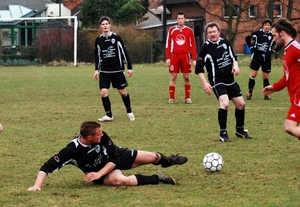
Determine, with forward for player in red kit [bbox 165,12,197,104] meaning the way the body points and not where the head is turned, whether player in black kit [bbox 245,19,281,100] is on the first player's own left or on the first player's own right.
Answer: on the first player's own left

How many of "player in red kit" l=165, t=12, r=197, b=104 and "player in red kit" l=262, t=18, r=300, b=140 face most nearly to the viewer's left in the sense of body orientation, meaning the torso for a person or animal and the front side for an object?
1

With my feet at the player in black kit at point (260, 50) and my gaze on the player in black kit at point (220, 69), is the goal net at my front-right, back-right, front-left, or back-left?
back-right

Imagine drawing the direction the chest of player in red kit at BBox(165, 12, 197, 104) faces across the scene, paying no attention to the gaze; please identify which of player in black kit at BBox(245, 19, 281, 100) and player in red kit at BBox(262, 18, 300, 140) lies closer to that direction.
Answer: the player in red kit

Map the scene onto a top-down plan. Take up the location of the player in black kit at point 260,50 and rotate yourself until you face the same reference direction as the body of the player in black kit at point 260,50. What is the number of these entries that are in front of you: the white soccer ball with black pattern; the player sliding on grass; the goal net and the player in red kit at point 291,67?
3

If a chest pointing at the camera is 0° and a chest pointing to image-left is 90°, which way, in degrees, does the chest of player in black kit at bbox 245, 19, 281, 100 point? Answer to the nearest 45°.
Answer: approximately 0°

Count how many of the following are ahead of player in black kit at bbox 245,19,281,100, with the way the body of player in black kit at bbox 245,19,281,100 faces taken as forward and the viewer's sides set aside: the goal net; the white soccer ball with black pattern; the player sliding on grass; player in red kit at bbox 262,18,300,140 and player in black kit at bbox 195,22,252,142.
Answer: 4

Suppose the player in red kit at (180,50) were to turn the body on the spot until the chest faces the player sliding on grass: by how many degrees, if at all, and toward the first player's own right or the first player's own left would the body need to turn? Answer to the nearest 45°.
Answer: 0° — they already face them

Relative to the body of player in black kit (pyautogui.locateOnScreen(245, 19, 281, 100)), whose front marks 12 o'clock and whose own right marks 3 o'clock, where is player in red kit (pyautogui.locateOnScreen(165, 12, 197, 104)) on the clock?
The player in red kit is roughly at 2 o'clock from the player in black kit.

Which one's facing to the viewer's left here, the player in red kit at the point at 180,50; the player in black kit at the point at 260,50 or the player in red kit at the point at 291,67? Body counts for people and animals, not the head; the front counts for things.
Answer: the player in red kit at the point at 291,67

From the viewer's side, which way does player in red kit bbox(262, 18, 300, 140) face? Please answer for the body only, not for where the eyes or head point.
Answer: to the viewer's left

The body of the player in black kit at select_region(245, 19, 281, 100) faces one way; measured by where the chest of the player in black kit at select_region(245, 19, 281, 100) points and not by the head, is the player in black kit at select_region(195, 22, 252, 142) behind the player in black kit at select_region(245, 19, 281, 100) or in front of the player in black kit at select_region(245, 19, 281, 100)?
in front
